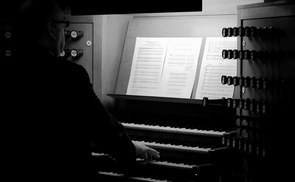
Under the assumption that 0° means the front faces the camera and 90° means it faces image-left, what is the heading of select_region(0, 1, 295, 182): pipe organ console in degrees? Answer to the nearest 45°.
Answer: approximately 45°
